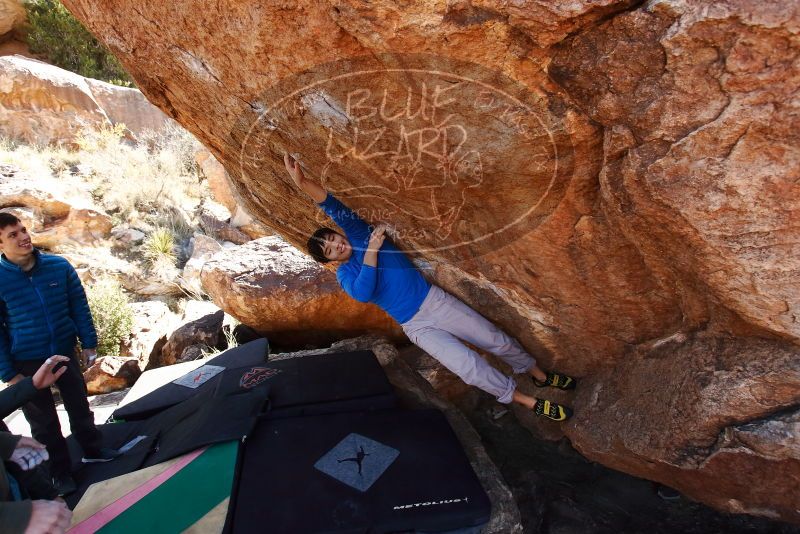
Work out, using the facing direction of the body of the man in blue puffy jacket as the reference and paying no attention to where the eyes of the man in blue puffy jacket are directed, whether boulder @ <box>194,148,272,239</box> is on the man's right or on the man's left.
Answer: on the man's left

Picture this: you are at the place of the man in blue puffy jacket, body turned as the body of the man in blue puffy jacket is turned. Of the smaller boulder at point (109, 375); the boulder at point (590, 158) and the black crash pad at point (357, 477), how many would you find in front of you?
2

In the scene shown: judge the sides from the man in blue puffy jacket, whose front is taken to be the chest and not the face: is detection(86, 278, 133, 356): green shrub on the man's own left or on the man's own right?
on the man's own left

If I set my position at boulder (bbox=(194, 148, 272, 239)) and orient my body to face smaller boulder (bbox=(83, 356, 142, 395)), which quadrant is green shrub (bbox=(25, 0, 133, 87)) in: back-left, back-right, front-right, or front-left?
back-right

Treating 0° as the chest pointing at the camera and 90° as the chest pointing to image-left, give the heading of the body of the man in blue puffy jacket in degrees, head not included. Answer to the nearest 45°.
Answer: approximately 315°

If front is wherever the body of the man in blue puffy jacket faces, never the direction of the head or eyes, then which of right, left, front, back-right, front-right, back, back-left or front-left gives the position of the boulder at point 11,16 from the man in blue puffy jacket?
back-left

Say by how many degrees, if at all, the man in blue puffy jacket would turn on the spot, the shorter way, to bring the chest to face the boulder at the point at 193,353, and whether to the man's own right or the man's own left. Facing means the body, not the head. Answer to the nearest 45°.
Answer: approximately 90° to the man's own left
